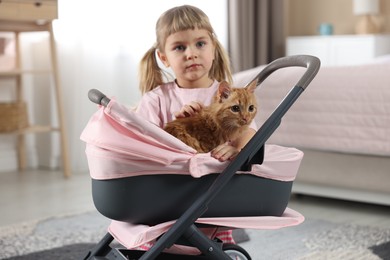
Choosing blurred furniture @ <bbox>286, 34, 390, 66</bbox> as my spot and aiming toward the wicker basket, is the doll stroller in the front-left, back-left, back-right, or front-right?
front-left

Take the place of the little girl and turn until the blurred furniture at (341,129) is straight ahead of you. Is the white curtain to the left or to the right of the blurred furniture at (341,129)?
left

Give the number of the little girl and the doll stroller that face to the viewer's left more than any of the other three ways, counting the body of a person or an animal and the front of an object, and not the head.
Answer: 1

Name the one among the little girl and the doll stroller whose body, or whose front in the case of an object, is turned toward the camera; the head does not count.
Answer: the little girl

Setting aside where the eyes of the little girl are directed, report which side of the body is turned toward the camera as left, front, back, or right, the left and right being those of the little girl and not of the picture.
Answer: front

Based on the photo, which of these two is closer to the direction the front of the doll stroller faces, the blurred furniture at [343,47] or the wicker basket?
the wicker basket

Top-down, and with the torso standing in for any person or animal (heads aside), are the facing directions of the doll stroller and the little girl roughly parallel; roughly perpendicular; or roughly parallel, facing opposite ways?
roughly perpendicular

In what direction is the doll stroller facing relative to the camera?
to the viewer's left

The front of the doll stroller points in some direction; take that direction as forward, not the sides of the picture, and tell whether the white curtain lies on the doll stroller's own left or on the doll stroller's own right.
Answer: on the doll stroller's own right

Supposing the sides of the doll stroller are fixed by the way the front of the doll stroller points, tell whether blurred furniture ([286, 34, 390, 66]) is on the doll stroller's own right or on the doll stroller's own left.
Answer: on the doll stroller's own right

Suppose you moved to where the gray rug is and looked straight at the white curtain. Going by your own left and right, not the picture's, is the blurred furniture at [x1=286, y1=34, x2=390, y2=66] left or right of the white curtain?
right

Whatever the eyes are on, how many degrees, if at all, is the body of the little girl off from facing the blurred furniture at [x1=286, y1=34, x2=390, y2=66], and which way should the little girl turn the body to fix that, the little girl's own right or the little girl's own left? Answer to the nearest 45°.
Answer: approximately 180°

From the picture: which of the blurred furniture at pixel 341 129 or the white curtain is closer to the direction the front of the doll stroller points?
the white curtain

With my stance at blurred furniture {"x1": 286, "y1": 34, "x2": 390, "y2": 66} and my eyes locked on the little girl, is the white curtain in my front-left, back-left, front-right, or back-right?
front-right
